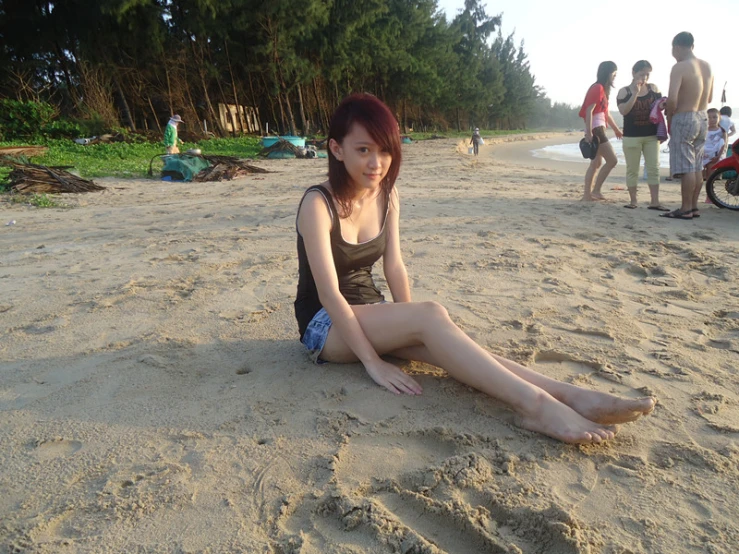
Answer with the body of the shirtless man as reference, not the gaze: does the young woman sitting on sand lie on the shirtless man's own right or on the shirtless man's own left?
on the shirtless man's own left

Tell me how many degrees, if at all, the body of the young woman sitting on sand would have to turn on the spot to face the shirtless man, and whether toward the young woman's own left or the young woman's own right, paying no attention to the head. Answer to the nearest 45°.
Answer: approximately 90° to the young woman's own left

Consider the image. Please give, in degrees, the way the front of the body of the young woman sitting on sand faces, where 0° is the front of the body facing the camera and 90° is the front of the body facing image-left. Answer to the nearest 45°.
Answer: approximately 315°

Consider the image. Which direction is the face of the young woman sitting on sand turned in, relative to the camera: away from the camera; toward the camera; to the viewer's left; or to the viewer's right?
toward the camera

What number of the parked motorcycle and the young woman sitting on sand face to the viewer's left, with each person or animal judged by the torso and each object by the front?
1

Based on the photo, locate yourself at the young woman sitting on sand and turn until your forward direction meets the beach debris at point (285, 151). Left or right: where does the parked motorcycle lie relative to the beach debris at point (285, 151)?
right

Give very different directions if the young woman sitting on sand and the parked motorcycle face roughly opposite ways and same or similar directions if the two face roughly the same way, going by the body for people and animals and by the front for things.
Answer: very different directions

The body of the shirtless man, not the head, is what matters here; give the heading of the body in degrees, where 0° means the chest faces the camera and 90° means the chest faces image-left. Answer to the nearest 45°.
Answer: approximately 135°

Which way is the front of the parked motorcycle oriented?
to the viewer's left
